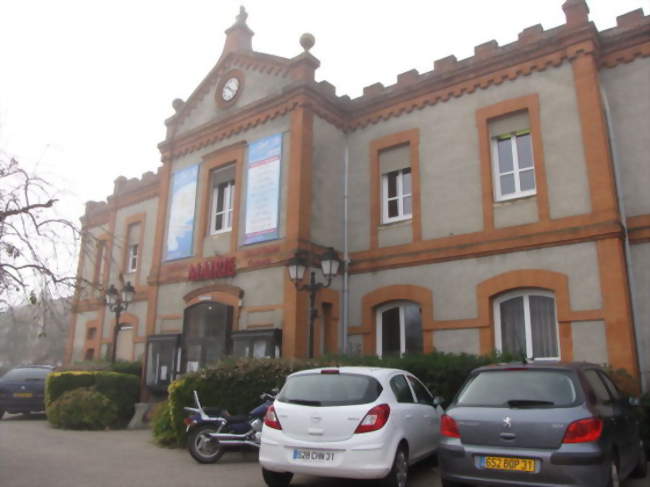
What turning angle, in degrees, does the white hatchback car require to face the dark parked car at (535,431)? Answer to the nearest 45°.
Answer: approximately 45° to its right

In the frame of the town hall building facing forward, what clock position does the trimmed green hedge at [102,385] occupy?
The trimmed green hedge is roughly at 2 o'clock from the town hall building.

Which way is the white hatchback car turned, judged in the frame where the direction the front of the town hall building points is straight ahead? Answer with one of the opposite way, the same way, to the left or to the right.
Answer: the opposite way

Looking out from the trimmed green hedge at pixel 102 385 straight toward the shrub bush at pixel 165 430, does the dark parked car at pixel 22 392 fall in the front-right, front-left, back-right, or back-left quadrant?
back-right

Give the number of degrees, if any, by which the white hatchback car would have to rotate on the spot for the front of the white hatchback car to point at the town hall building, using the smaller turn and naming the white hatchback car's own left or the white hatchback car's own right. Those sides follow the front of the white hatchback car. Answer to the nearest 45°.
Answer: approximately 45° to the white hatchback car's own left

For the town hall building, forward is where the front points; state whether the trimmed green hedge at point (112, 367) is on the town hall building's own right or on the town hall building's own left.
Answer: on the town hall building's own right

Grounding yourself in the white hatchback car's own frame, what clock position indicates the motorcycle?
The motorcycle is roughly at 9 o'clock from the white hatchback car.

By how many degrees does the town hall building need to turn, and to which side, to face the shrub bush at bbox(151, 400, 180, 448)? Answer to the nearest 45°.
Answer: approximately 45° to its right

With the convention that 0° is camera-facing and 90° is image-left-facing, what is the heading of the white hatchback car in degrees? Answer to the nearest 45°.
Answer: approximately 225°
